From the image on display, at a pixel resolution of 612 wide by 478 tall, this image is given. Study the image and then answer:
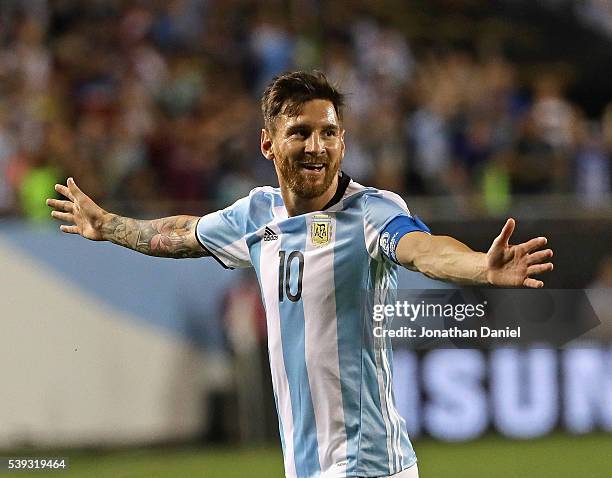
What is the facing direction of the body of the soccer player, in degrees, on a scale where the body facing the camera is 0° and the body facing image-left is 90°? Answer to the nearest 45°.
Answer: approximately 45°

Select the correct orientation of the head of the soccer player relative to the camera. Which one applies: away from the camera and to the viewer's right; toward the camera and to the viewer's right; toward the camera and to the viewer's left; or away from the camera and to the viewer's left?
toward the camera and to the viewer's right
